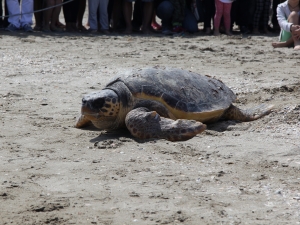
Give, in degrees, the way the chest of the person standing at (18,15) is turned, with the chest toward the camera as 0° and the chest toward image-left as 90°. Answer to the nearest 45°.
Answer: approximately 0°

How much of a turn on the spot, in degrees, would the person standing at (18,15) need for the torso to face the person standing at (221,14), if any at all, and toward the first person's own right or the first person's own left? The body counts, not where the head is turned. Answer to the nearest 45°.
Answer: approximately 90° to the first person's own left

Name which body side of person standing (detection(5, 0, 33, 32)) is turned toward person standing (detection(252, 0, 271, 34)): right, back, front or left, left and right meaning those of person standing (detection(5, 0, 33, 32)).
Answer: left

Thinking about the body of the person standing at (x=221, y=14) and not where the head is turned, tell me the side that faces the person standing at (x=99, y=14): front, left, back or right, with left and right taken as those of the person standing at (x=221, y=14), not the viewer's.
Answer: right

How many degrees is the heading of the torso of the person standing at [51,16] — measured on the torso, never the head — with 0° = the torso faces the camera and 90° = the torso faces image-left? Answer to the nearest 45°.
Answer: approximately 315°

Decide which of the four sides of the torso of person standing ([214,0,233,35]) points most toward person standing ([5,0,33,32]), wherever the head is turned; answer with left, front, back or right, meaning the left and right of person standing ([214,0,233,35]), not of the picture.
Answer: right

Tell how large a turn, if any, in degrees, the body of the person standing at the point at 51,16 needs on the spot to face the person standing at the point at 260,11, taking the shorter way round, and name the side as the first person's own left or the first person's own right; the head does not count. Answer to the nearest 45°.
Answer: approximately 45° to the first person's own left

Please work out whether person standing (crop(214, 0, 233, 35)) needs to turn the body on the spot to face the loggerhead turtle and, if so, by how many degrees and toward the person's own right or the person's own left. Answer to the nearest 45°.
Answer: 0° — they already face it

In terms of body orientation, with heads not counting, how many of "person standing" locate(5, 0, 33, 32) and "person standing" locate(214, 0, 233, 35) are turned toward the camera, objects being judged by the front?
2
